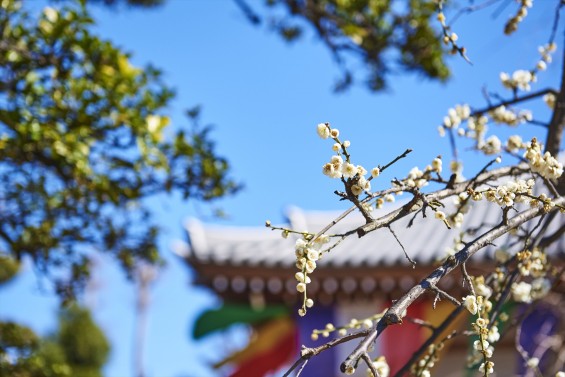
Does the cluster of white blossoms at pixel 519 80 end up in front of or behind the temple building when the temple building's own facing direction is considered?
in front

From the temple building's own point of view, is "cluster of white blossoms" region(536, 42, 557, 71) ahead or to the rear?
ahead

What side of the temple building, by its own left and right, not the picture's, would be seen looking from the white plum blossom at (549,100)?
front

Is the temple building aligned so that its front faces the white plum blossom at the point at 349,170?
yes

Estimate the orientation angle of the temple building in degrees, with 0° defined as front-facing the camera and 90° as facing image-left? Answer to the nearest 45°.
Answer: approximately 0°

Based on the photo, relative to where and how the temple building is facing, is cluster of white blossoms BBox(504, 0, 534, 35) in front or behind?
in front

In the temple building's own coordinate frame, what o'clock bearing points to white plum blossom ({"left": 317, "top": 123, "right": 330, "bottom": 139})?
The white plum blossom is roughly at 12 o'clock from the temple building.

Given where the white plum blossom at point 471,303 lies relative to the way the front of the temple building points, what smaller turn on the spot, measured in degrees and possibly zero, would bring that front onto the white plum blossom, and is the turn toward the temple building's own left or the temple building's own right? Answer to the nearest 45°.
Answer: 0° — it already faces it
